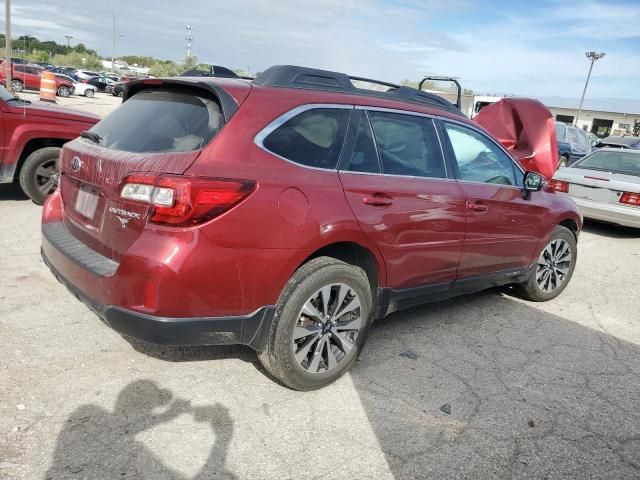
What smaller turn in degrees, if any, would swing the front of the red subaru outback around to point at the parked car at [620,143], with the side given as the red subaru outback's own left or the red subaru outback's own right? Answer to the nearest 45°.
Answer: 0° — it already faces it

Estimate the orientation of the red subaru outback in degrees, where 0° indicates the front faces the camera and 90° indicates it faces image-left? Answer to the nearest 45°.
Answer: approximately 225°

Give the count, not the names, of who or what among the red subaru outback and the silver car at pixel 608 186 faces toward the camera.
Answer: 0

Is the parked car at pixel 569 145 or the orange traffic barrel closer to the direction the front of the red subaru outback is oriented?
the parked car

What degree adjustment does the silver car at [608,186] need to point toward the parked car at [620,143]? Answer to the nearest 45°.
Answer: approximately 45° to its left

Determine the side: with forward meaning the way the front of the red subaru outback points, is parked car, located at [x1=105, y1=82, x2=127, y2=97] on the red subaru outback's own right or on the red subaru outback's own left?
on the red subaru outback's own left

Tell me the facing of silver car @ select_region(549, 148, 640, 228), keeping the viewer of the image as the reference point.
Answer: facing away from the viewer and to the right of the viewer

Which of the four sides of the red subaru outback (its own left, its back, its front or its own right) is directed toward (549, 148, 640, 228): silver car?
front
